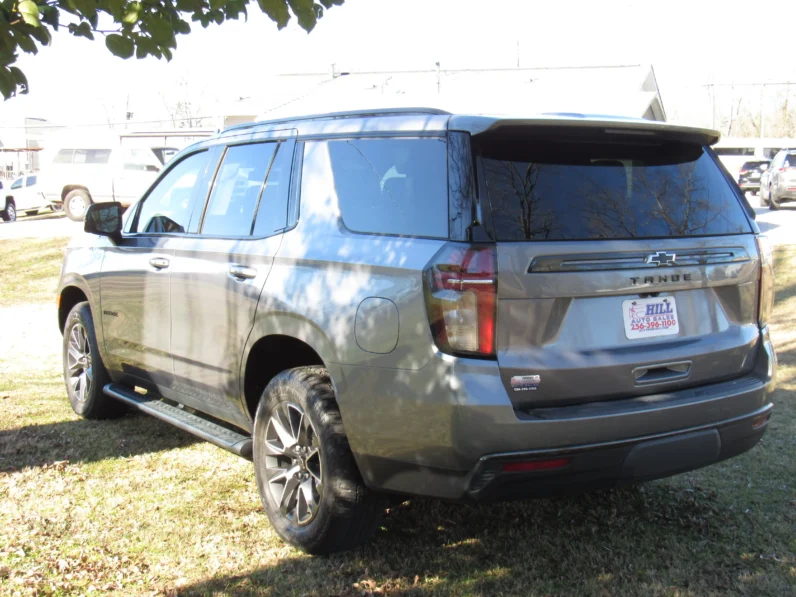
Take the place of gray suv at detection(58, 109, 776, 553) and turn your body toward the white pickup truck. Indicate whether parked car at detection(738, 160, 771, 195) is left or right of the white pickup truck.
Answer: right

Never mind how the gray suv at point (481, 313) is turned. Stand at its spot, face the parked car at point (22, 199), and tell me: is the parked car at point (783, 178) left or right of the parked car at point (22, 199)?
right

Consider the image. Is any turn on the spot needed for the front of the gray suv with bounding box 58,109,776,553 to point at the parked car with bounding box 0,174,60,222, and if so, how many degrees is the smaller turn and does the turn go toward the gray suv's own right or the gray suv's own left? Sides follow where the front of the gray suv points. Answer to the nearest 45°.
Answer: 0° — it already faces it

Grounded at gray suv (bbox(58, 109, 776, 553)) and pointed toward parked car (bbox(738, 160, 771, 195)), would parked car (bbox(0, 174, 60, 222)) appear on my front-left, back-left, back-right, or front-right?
front-left

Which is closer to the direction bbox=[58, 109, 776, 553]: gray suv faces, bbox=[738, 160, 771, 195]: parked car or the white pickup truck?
the white pickup truck

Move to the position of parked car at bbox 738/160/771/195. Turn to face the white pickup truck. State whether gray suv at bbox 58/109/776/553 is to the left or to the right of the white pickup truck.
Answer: left

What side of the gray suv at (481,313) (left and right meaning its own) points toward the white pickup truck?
front

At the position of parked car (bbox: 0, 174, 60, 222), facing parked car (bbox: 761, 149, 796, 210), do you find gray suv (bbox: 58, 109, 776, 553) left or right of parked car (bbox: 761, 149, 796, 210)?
right

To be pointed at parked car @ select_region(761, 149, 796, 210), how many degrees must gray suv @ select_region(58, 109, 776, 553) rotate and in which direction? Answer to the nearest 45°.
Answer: approximately 90° to its right

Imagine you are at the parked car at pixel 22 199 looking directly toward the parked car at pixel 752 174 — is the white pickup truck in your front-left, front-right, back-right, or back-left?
front-right

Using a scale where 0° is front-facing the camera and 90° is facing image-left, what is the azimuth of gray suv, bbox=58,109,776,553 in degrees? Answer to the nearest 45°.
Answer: approximately 135°

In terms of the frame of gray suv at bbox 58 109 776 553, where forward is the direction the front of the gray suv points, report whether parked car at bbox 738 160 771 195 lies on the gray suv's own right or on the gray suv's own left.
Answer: on the gray suv's own right
